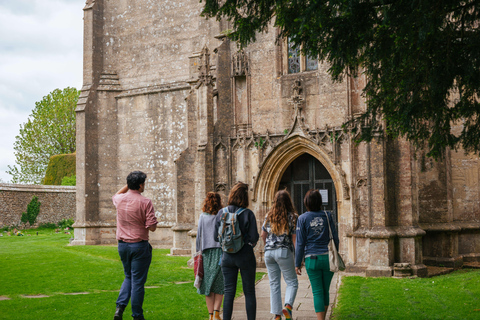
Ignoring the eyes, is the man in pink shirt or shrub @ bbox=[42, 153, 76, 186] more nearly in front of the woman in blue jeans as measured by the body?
the shrub

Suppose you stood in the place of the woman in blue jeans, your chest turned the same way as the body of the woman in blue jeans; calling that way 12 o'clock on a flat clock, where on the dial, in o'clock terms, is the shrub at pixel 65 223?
The shrub is roughly at 11 o'clock from the woman in blue jeans.

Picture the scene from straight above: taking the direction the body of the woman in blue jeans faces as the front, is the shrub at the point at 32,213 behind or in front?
in front

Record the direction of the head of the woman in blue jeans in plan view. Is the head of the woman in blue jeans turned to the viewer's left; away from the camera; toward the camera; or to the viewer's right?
away from the camera

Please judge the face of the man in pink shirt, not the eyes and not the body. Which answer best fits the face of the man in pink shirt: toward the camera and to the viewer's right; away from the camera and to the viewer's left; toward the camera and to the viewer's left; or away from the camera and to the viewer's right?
away from the camera and to the viewer's right

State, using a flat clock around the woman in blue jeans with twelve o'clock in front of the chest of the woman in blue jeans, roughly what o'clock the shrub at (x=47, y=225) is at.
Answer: The shrub is roughly at 11 o'clock from the woman in blue jeans.

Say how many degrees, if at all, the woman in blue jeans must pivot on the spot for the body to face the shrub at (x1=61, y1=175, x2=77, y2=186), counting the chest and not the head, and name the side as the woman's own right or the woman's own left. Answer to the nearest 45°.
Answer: approximately 45° to the woman's own left

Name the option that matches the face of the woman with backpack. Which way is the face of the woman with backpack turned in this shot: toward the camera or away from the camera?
away from the camera

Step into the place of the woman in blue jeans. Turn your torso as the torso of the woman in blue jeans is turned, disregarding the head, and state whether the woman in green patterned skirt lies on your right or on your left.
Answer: on your left

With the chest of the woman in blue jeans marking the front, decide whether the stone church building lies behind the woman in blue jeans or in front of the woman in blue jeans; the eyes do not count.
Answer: in front

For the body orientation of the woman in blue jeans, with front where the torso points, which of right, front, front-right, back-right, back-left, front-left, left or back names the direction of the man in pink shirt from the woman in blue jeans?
left

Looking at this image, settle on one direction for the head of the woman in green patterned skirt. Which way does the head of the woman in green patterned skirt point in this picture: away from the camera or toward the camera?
away from the camera

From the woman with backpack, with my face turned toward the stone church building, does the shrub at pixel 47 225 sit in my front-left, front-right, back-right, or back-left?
front-left

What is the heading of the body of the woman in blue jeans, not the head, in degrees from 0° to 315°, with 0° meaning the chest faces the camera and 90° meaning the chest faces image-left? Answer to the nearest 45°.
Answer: approximately 180°

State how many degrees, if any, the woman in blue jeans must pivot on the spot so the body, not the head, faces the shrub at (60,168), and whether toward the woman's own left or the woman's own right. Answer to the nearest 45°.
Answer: approximately 45° to the woman's own left
